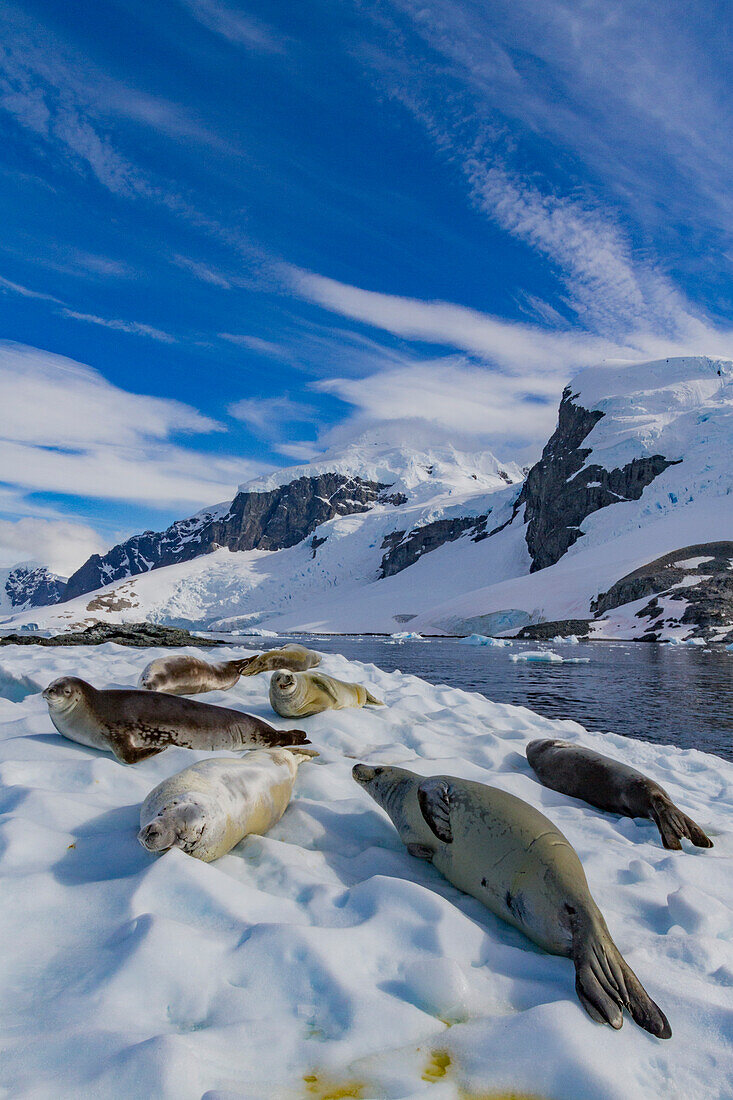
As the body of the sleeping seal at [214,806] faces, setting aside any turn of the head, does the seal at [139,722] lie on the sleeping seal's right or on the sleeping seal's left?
on the sleeping seal's right

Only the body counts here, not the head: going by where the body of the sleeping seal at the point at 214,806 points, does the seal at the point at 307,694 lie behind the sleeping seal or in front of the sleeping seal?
behind

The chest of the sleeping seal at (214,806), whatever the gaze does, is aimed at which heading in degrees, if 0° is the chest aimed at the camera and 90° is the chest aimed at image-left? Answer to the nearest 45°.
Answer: approximately 45°

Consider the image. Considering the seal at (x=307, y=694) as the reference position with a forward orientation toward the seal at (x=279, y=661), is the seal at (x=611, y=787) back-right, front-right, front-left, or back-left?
back-right

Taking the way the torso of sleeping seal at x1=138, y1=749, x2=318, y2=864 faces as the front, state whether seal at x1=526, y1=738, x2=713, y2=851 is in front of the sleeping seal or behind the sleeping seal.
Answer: behind

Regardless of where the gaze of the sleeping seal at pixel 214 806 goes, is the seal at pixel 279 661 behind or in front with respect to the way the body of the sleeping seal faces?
behind

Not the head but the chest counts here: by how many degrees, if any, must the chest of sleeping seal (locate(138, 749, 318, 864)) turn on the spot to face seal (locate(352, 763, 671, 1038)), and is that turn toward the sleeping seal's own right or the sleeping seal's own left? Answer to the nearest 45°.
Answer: approximately 135° to the sleeping seal's own left
